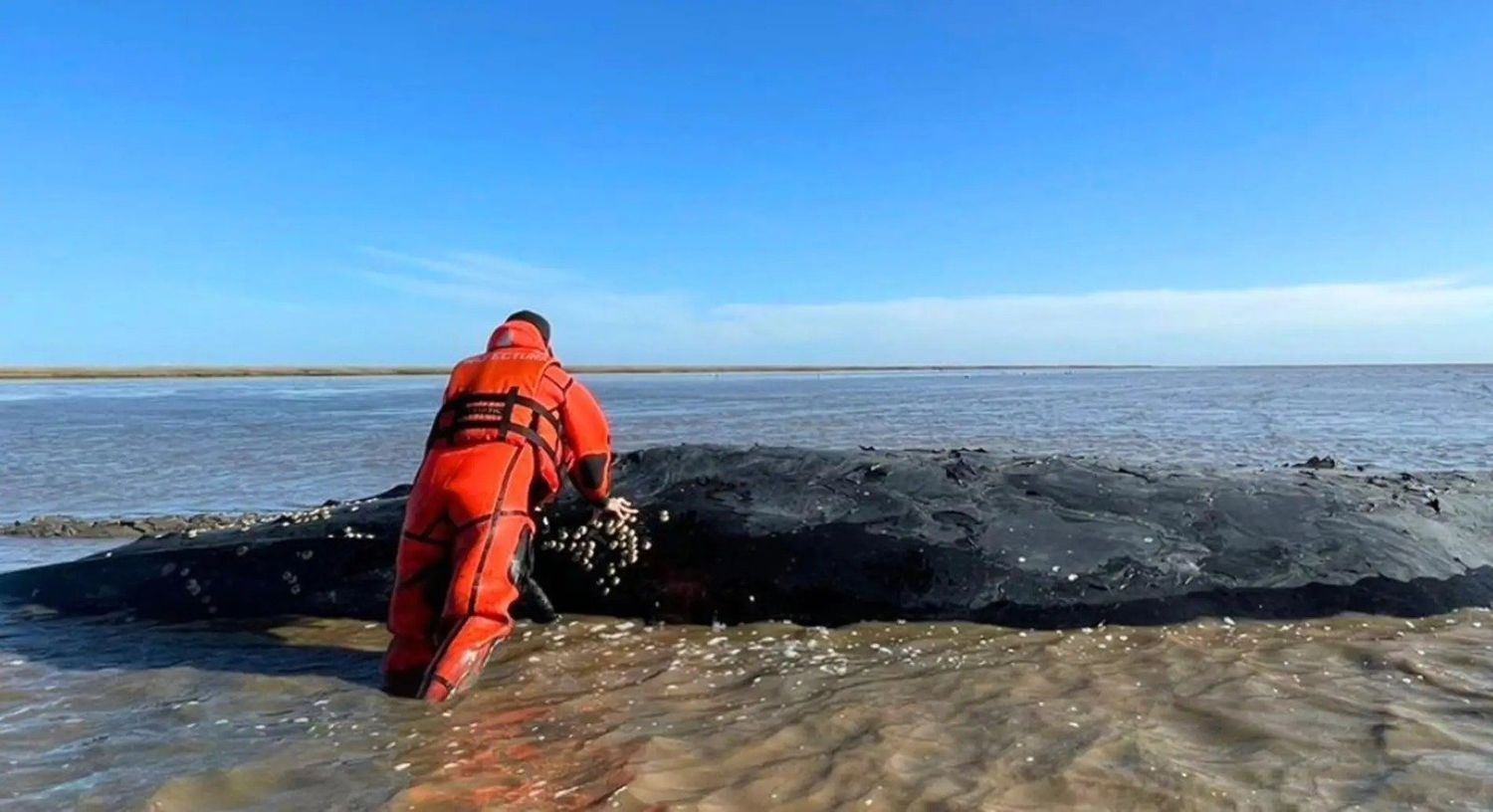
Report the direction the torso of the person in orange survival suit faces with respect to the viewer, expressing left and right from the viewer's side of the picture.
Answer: facing away from the viewer and to the right of the viewer
